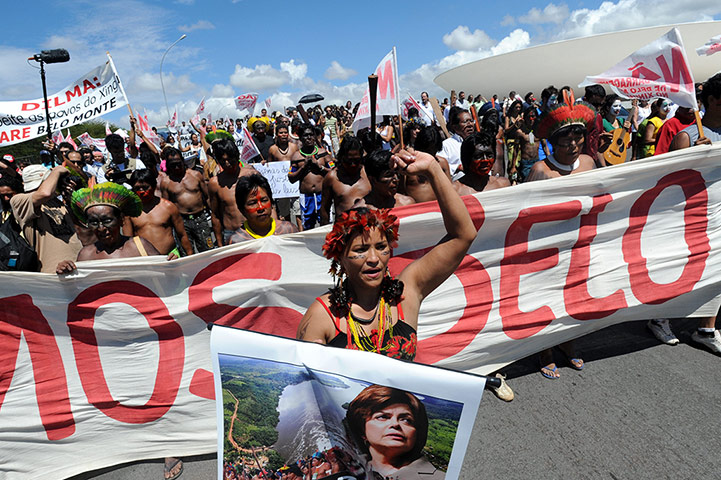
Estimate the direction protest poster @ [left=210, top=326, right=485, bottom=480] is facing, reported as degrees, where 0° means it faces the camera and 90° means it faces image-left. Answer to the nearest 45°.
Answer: approximately 0°

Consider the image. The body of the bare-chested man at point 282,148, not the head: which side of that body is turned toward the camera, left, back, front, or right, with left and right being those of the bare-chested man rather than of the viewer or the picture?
front

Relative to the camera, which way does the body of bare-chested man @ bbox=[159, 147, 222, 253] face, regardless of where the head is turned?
toward the camera

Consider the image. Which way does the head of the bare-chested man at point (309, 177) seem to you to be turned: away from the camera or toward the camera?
toward the camera

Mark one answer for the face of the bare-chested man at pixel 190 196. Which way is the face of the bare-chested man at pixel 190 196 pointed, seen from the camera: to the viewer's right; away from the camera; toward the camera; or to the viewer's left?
toward the camera

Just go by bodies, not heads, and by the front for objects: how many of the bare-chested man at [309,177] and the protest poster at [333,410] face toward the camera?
2

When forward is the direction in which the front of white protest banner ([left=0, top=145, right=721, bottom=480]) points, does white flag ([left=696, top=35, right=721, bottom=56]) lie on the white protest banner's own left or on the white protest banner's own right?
on the white protest banner's own left

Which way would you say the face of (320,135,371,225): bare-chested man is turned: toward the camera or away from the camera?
toward the camera

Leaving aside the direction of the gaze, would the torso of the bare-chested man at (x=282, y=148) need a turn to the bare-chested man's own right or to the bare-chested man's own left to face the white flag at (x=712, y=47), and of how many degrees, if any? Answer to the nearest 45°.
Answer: approximately 45° to the bare-chested man's own left

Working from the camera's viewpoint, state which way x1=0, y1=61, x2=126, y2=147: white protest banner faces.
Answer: facing the viewer

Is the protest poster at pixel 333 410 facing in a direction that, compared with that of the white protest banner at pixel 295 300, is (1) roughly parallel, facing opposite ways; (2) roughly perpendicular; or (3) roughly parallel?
roughly parallel

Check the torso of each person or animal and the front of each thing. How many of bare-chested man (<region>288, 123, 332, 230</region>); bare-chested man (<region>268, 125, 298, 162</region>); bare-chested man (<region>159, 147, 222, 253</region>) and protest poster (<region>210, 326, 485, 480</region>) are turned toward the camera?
4

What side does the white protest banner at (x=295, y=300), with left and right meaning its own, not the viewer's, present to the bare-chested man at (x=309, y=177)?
back
